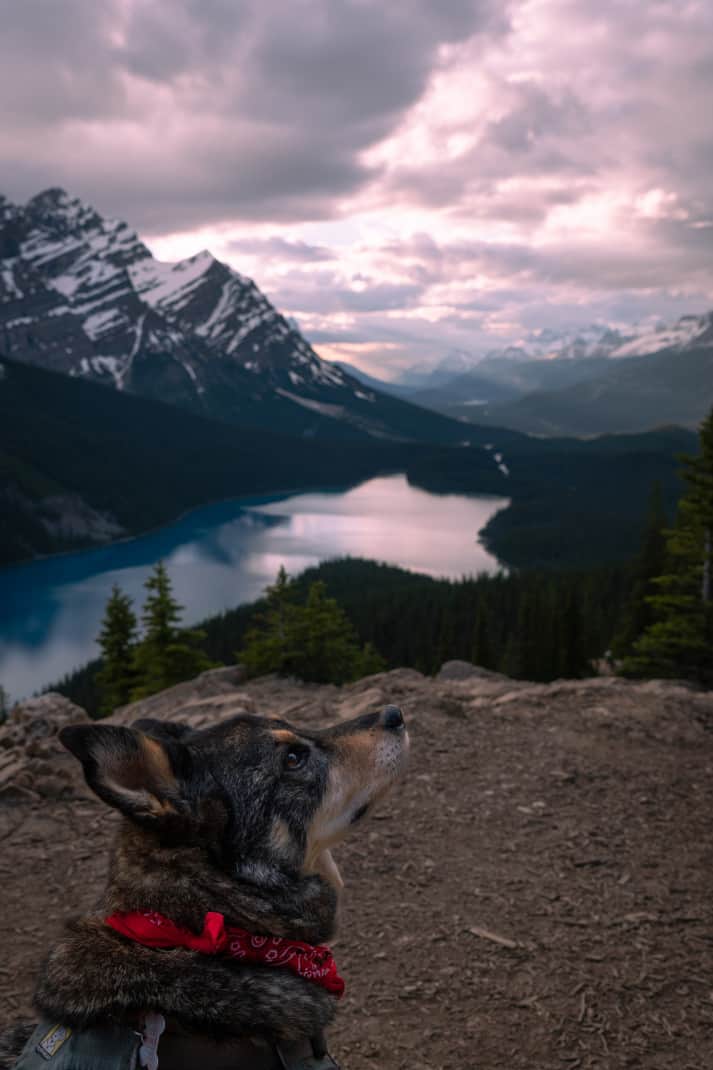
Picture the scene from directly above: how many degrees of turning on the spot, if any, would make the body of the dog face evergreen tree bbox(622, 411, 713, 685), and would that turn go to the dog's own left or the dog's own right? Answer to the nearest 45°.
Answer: approximately 45° to the dog's own left

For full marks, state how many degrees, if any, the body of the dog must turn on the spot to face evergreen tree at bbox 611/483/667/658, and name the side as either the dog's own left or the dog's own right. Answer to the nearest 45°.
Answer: approximately 45° to the dog's own left

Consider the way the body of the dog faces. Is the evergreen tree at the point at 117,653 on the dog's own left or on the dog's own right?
on the dog's own left
